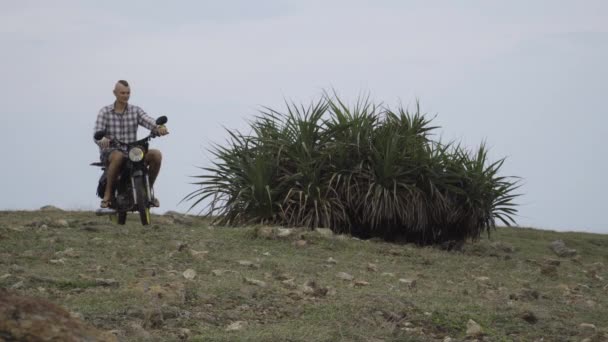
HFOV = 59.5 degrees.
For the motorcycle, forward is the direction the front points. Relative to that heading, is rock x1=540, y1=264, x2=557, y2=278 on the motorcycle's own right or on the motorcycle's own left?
on the motorcycle's own left

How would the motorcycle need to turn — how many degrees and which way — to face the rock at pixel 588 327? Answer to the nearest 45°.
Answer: approximately 45° to its left

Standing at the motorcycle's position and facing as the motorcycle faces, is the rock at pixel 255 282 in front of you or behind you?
in front

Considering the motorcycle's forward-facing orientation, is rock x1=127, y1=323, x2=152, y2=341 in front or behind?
in front

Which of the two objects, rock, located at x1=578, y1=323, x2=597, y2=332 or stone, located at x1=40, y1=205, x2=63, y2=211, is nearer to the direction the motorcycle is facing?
the rock

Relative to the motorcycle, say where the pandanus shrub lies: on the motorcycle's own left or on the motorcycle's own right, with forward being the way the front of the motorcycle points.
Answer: on the motorcycle's own left

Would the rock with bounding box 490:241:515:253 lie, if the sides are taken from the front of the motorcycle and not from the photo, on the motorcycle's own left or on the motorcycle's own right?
on the motorcycle's own left

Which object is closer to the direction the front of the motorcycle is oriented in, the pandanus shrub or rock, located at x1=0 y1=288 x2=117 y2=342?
the rock

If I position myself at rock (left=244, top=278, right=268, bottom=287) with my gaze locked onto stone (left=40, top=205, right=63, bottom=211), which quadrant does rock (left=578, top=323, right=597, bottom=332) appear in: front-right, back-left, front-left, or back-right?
back-right

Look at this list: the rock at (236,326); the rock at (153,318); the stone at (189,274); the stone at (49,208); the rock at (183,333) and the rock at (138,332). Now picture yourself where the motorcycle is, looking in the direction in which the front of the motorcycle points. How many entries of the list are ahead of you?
5

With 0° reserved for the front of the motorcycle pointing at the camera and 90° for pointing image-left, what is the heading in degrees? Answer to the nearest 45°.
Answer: approximately 0°

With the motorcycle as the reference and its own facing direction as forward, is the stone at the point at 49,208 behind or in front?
behind

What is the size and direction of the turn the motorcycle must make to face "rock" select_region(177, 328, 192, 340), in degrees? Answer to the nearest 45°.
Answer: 0° — it already faces it

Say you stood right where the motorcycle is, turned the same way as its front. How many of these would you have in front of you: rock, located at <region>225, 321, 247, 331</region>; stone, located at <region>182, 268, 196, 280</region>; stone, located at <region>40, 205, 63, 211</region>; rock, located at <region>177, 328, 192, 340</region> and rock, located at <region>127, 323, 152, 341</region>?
4
